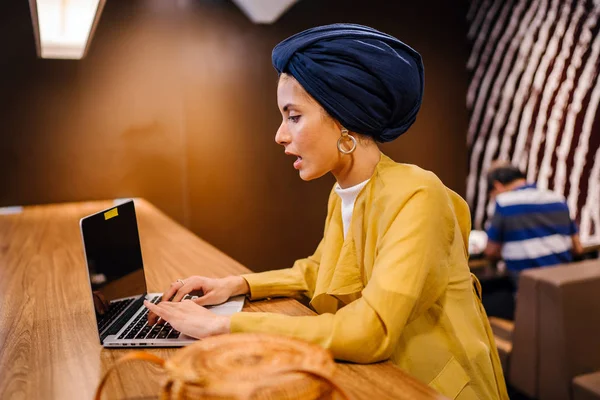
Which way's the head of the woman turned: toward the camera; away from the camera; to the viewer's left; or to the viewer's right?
to the viewer's left

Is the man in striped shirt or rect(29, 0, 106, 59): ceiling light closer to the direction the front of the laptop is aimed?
the man in striped shirt

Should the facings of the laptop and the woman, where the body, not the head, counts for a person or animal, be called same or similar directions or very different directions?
very different directions

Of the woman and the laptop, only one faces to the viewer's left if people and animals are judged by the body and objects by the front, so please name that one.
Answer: the woman

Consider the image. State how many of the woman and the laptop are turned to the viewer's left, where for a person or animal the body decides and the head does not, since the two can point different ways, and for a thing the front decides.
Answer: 1

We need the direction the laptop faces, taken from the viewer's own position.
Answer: facing to the right of the viewer

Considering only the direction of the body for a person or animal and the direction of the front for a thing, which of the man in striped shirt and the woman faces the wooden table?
the woman

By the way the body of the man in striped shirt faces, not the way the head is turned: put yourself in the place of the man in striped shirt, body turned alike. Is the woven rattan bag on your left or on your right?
on your left

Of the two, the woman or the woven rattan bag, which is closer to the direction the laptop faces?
the woman

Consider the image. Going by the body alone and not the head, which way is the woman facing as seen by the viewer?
to the viewer's left

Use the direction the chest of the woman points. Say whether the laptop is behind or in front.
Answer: in front

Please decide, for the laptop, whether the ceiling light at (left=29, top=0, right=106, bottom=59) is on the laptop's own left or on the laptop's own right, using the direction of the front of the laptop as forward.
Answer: on the laptop's own left

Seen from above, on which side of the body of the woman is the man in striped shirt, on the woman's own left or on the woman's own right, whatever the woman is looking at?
on the woman's own right
